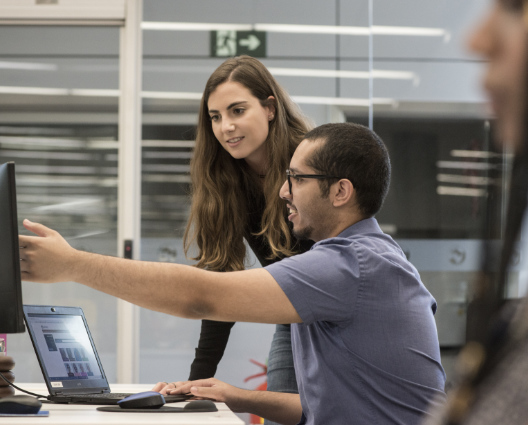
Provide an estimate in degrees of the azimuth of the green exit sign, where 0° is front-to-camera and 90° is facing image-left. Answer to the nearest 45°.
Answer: approximately 0°

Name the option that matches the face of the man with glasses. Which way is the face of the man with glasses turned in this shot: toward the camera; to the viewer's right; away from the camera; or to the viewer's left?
to the viewer's left

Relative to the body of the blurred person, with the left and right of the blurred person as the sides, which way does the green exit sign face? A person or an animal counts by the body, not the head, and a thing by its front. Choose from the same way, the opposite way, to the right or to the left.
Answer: to the left

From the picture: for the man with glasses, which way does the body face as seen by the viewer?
to the viewer's left

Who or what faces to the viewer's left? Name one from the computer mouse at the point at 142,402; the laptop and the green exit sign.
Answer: the computer mouse

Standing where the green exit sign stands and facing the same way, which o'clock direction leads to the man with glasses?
The man with glasses is roughly at 12 o'clock from the green exit sign.

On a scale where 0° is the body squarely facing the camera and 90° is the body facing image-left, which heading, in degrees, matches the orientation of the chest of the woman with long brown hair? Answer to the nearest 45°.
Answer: approximately 45°

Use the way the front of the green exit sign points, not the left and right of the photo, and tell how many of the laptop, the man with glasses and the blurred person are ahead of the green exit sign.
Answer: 3

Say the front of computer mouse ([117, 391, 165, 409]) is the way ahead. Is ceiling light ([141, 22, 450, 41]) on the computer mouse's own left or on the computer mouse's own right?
on the computer mouse's own right
